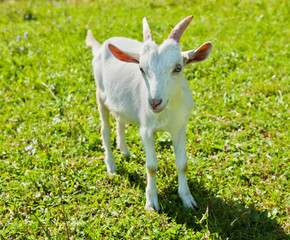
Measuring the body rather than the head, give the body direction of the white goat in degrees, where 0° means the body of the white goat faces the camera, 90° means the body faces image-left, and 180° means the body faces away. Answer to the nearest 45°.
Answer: approximately 315°
